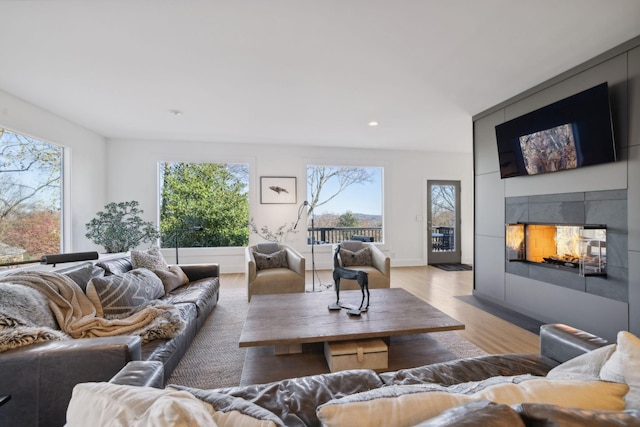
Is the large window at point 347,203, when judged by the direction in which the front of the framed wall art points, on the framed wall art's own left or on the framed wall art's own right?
on the framed wall art's own left

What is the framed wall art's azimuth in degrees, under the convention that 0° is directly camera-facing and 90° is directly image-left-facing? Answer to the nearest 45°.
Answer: approximately 0°

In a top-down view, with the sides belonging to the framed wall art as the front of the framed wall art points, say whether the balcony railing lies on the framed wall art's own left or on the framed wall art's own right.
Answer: on the framed wall art's own left

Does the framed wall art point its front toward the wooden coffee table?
yes

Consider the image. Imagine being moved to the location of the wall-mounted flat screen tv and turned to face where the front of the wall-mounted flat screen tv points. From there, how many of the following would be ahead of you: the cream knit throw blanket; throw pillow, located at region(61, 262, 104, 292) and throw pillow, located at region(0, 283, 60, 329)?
3

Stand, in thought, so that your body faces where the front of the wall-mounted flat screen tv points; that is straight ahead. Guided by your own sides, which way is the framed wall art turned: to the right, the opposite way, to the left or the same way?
to the left

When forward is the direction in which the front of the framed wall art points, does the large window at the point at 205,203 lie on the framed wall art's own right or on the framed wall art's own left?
on the framed wall art's own right
